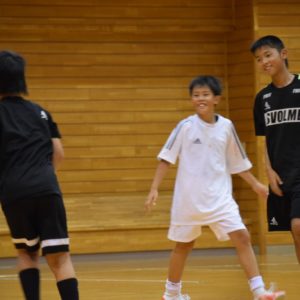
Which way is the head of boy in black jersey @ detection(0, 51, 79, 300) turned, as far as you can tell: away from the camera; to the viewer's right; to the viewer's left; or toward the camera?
away from the camera

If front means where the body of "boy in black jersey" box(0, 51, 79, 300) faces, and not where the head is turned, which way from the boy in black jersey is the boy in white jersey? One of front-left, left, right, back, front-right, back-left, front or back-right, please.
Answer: front-right

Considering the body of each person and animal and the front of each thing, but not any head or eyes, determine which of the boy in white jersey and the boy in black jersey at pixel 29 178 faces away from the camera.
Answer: the boy in black jersey

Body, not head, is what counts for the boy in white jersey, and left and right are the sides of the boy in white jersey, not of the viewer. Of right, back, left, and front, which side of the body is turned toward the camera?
front

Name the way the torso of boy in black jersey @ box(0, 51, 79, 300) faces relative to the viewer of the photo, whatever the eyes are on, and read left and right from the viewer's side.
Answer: facing away from the viewer

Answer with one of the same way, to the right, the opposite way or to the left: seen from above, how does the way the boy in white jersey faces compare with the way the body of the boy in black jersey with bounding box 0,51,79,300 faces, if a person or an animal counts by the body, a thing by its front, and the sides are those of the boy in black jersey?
the opposite way

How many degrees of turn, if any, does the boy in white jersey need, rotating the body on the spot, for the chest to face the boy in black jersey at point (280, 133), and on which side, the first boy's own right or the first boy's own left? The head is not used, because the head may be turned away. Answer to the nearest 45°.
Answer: approximately 45° to the first boy's own left

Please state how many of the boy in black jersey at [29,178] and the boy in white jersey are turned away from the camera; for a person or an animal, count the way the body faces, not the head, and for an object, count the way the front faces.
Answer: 1
